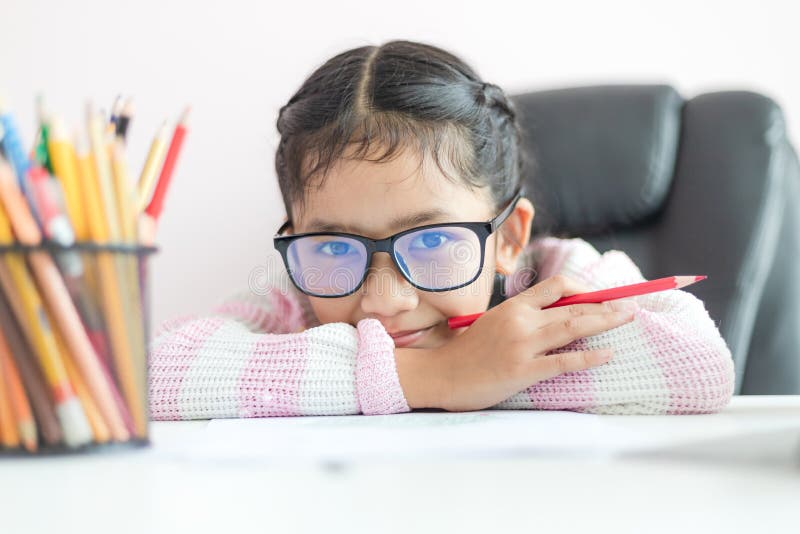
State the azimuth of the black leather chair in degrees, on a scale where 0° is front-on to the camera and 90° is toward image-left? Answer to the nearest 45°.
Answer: approximately 45°

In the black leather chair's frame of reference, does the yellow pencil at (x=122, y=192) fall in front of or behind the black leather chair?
in front

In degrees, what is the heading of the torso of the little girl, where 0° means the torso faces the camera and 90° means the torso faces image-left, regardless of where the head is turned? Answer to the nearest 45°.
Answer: approximately 0°

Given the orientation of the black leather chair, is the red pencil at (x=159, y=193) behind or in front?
in front
